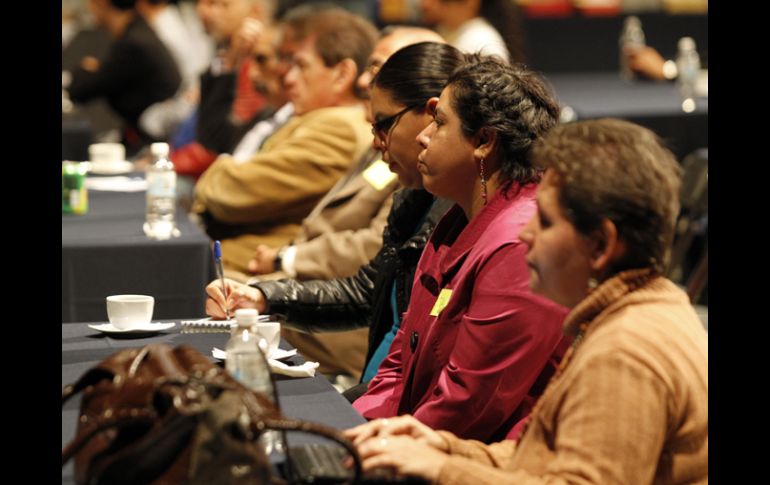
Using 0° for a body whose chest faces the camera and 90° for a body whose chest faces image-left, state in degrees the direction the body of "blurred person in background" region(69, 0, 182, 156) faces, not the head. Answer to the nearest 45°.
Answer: approximately 90°

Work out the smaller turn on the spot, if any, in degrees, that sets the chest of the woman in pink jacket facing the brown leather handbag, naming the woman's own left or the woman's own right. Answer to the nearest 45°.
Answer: approximately 90° to the woman's own left

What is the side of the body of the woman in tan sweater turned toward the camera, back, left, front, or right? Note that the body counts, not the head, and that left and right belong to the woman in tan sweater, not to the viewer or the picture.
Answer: left

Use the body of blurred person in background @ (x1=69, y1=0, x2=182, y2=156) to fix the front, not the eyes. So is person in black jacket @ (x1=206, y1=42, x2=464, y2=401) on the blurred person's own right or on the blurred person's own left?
on the blurred person's own left

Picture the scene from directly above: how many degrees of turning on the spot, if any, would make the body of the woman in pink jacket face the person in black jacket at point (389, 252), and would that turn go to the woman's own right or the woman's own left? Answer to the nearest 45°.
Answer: approximately 90° to the woman's own right

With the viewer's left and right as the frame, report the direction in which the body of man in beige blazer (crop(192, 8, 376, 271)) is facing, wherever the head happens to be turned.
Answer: facing to the left of the viewer

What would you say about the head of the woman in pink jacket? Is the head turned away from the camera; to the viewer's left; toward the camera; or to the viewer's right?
to the viewer's left

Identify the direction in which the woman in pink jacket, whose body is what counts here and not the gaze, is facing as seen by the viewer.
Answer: to the viewer's left

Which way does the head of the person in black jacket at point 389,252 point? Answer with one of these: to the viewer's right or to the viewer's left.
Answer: to the viewer's left

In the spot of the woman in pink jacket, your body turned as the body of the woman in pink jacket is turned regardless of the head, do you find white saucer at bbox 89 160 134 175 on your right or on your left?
on your right
